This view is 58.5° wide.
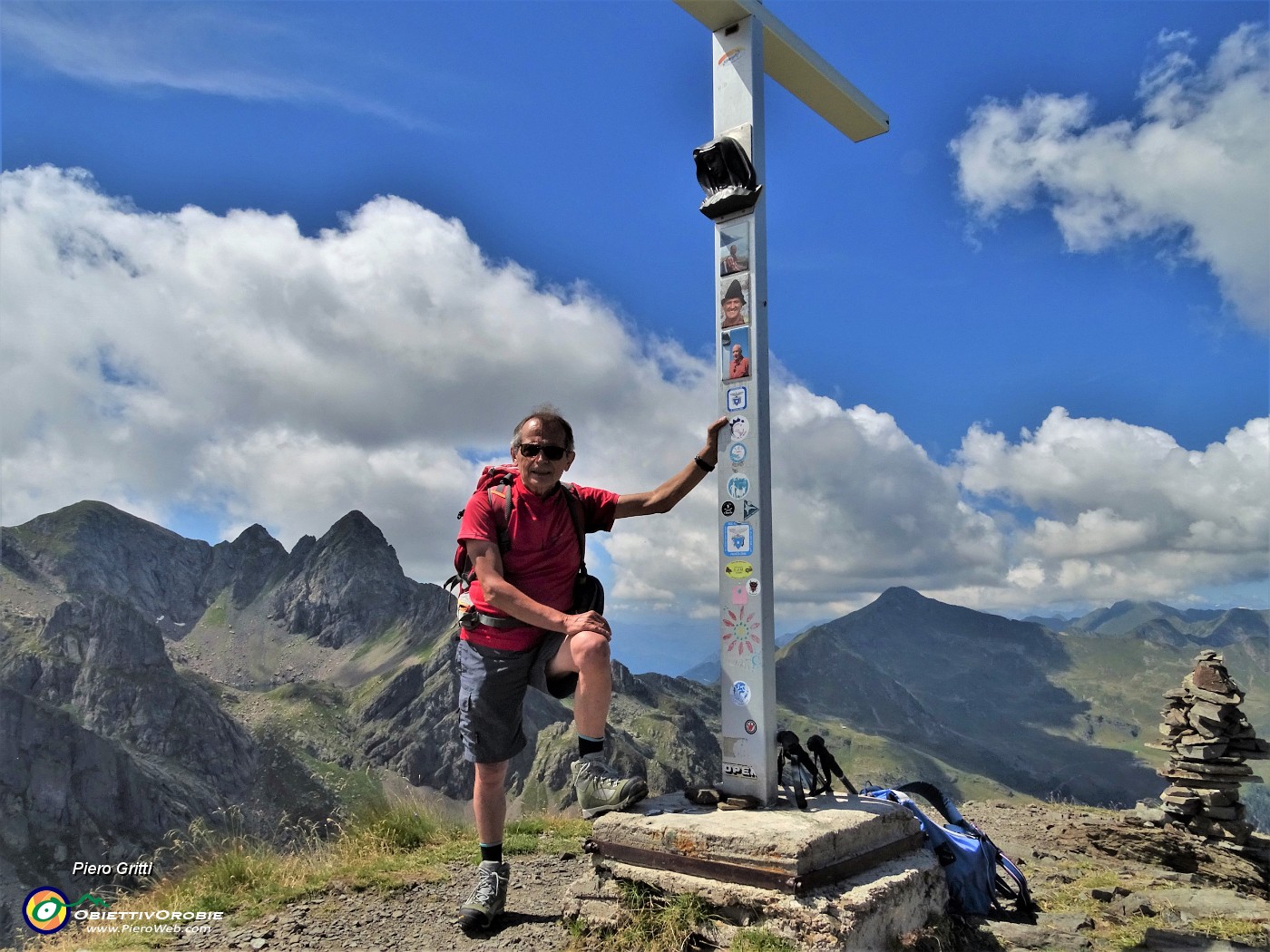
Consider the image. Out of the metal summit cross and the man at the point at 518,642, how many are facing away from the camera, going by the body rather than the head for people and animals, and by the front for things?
0

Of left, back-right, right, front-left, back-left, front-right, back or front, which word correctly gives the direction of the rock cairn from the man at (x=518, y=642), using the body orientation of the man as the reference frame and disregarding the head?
left

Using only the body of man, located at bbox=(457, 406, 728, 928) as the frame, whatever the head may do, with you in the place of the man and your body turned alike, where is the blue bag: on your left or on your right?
on your left
